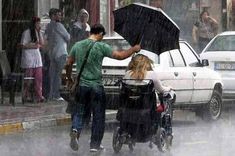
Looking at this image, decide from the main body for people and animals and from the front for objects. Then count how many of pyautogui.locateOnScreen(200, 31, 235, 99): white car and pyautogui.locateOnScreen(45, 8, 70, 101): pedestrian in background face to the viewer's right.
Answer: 1

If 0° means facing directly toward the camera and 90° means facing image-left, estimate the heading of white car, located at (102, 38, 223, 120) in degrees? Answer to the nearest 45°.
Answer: approximately 225°

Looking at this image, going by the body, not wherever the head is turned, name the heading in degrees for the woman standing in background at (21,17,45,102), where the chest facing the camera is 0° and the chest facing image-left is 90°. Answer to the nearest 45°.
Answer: approximately 315°

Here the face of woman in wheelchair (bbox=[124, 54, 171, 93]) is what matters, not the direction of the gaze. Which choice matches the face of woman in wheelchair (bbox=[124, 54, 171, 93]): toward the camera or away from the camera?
away from the camera

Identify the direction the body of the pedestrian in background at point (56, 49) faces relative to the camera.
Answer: to the viewer's right

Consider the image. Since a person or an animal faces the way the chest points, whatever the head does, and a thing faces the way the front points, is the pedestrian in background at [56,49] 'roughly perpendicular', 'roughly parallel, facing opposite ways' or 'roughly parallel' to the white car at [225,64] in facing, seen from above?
roughly perpendicular

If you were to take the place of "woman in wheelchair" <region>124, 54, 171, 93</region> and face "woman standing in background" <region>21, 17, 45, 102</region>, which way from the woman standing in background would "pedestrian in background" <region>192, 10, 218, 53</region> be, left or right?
right
